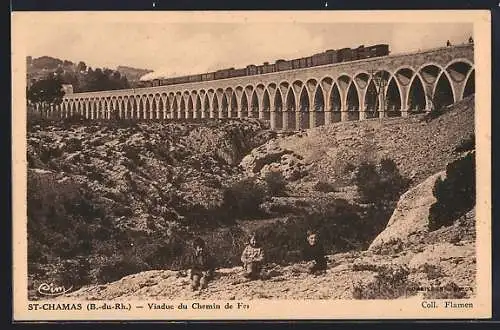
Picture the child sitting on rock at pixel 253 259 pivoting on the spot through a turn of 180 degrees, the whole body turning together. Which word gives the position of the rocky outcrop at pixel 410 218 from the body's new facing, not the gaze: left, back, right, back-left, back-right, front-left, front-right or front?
right

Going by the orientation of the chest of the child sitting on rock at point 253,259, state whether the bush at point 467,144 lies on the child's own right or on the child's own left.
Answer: on the child's own left

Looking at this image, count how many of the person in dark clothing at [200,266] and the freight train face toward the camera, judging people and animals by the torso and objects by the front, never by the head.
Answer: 1

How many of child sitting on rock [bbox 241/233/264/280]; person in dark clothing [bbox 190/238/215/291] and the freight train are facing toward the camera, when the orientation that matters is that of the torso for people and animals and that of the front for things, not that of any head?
2

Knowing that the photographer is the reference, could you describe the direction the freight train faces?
facing away from the viewer and to the left of the viewer

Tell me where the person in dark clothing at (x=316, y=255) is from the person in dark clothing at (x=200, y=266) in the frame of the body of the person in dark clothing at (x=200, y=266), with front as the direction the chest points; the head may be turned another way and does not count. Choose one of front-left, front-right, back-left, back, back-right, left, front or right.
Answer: left

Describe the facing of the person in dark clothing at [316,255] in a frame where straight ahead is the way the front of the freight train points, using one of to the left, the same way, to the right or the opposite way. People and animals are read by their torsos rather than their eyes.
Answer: to the left

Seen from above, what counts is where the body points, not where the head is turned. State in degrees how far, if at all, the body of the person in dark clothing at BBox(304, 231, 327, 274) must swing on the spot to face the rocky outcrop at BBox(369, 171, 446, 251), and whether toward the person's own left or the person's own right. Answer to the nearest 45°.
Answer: approximately 135° to the person's own left

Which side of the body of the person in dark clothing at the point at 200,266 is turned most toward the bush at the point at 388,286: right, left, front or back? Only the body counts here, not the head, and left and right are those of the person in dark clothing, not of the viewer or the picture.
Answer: left

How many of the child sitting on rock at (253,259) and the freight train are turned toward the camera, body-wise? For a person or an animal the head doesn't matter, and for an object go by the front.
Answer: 1

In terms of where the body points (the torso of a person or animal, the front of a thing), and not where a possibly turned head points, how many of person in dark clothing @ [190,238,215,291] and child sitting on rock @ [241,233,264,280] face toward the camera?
2

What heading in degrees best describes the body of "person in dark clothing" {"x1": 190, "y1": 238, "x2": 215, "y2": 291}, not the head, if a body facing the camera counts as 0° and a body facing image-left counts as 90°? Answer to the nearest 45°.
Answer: approximately 0°

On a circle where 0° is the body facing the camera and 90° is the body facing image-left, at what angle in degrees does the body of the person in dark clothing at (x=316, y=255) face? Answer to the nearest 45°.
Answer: approximately 45°
